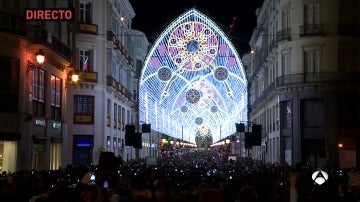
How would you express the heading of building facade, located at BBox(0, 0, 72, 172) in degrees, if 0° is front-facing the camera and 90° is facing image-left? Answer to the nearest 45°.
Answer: approximately 315°
